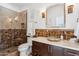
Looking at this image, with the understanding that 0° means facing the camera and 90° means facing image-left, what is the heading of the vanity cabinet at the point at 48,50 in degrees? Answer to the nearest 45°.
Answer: approximately 45°
